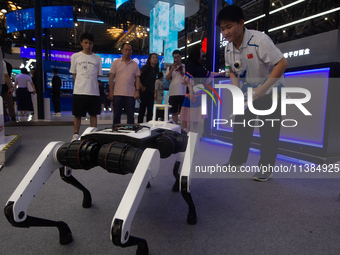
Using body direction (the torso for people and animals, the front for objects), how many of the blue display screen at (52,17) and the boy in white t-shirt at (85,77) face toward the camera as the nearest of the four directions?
2

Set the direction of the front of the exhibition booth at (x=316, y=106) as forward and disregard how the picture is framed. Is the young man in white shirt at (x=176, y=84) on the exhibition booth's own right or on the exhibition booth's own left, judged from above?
on the exhibition booth's own right

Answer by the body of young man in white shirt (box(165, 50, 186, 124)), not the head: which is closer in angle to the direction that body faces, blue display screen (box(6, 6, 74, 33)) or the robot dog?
the robot dog

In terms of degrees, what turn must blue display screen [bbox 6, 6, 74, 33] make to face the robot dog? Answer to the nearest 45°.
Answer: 0° — it already faces it

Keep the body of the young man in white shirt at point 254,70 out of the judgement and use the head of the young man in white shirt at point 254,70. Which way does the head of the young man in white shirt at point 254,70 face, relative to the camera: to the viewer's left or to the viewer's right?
to the viewer's left

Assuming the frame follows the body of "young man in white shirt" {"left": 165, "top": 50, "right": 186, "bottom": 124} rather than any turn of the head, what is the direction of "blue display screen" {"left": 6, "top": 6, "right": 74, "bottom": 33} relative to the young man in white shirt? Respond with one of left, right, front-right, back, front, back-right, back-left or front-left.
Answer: back-right

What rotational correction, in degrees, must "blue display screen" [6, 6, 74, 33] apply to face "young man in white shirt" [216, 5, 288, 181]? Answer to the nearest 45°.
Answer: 0° — it already faces them
